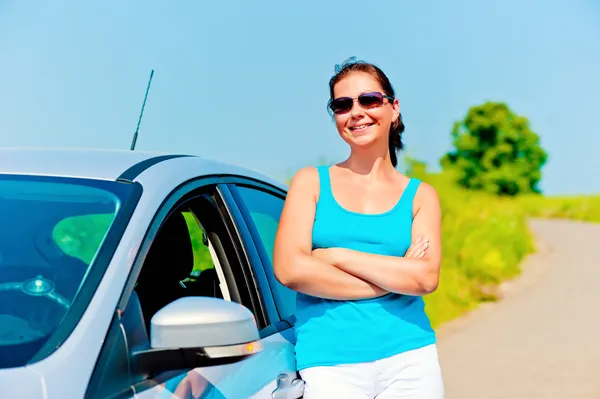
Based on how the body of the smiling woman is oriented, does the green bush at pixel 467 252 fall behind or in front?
behind

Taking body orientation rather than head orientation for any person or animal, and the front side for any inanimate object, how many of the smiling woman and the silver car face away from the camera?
0

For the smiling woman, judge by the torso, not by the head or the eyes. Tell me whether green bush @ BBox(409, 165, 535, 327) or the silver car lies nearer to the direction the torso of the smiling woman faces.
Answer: the silver car

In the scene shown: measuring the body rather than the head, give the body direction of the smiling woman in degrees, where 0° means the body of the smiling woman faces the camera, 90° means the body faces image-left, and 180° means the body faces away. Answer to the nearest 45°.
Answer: approximately 0°

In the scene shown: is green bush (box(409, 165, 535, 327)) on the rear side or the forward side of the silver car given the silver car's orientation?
on the rear side

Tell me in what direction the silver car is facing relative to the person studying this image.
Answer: facing the viewer and to the left of the viewer
